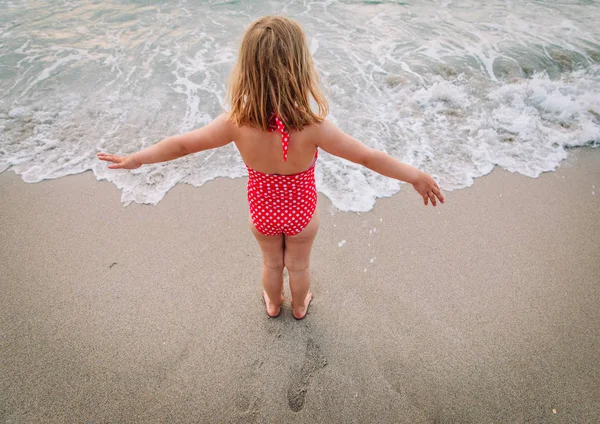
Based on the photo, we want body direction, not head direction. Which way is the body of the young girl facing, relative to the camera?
away from the camera

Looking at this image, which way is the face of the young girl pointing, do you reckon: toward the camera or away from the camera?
away from the camera
